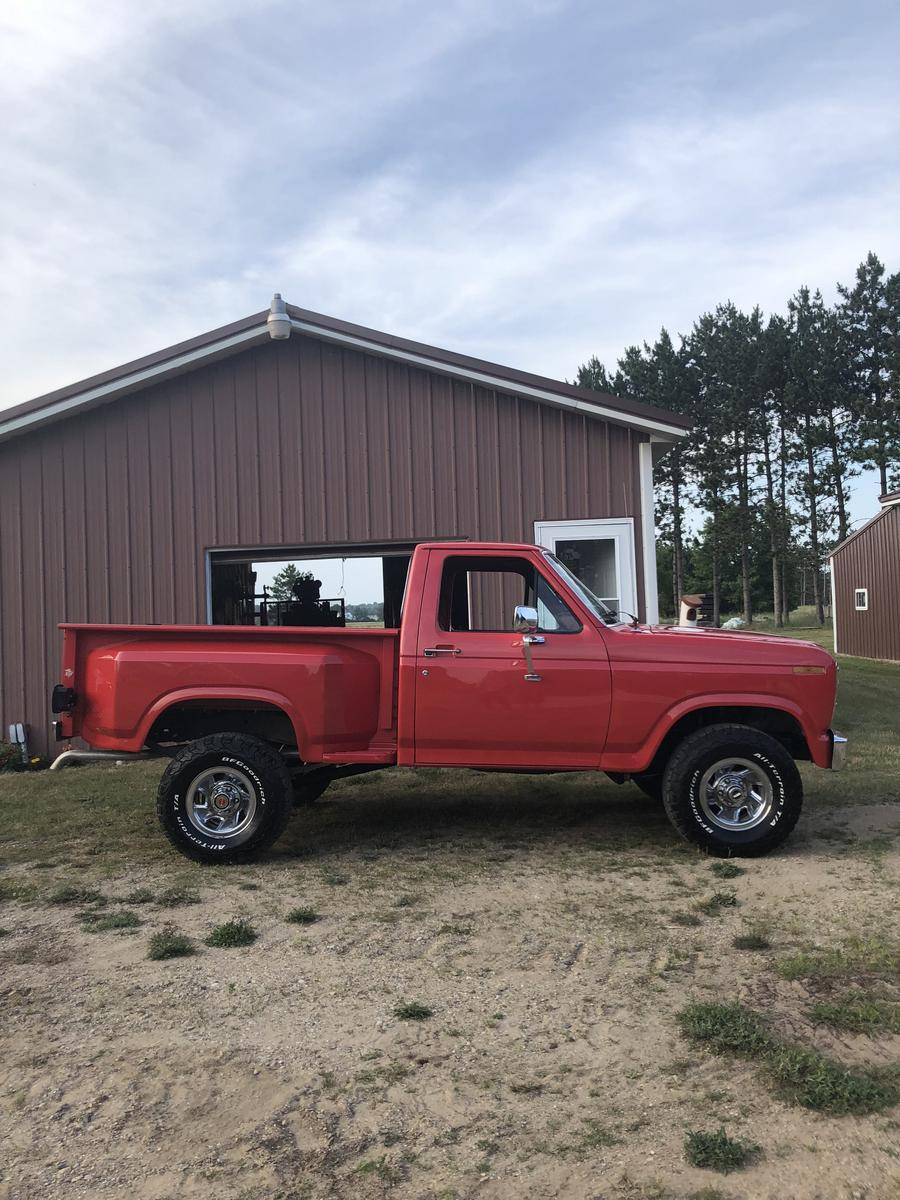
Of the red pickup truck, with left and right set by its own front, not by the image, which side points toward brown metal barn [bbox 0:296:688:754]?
left

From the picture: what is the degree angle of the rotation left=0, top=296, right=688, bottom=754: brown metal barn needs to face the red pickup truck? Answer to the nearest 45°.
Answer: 0° — it already faces it

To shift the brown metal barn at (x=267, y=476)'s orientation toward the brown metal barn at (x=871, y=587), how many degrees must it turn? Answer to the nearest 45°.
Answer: approximately 135° to its left

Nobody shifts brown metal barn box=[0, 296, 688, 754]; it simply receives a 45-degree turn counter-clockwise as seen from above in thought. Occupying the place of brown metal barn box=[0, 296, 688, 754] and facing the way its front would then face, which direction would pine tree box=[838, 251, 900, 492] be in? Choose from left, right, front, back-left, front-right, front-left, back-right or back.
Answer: left

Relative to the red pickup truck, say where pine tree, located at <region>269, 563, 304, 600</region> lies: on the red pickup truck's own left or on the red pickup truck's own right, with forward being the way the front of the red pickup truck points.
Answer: on the red pickup truck's own left

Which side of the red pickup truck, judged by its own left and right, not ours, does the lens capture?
right

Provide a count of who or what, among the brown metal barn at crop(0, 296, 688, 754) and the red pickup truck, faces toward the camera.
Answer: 1

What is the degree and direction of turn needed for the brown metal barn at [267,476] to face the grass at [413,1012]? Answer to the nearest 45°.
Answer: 0° — it already faces it

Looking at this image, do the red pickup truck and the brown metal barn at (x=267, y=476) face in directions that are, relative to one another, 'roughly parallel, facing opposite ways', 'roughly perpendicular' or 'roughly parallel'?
roughly perpendicular

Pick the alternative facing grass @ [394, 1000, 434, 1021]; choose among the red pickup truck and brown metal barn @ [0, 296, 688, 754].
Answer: the brown metal barn

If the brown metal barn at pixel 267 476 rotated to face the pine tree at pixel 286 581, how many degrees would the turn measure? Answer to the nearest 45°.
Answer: approximately 180°
